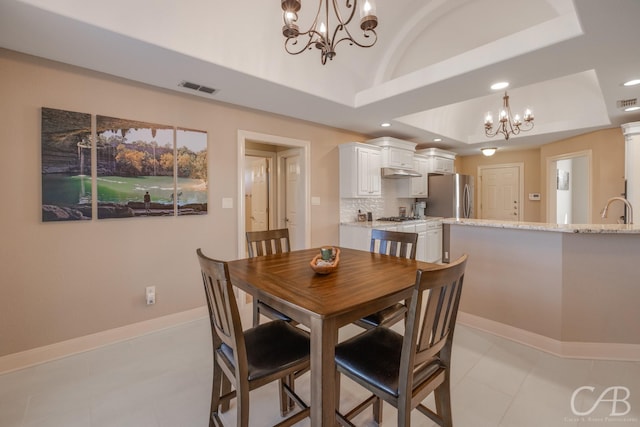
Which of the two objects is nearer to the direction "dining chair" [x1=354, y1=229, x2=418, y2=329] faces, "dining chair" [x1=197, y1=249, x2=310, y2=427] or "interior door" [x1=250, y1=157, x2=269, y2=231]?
the dining chair

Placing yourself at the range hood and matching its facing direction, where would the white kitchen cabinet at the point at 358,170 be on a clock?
The white kitchen cabinet is roughly at 3 o'clock from the range hood.

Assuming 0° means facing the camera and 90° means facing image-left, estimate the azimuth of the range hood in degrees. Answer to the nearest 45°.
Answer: approximately 315°

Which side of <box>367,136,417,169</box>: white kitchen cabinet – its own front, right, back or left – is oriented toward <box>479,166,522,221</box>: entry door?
left

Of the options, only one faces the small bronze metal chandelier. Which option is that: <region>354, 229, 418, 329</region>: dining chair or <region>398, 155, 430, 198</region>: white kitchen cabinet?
the white kitchen cabinet

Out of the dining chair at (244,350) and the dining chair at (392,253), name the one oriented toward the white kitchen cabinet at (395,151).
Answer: the dining chair at (244,350)

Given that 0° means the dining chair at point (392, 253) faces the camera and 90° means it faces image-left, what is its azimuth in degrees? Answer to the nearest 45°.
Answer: approximately 45°

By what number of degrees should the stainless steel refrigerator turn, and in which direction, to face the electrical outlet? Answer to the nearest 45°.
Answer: approximately 90° to its right

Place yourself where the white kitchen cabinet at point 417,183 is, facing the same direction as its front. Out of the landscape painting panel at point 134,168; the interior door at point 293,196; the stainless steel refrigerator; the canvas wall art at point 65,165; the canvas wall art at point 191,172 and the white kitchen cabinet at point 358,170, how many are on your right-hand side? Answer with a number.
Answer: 5

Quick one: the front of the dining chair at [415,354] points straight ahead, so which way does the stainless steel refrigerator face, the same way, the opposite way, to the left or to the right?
the opposite way

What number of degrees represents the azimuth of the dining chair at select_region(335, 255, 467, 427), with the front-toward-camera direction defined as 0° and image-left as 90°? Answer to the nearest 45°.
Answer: approximately 135°
